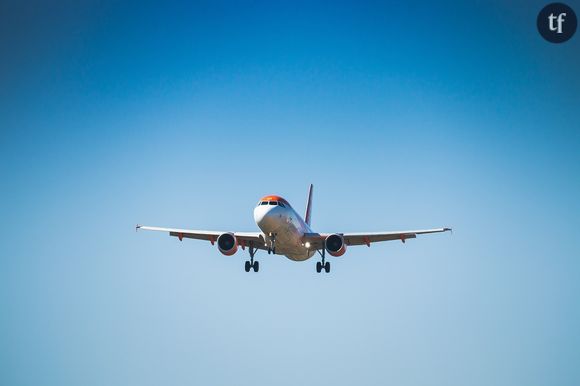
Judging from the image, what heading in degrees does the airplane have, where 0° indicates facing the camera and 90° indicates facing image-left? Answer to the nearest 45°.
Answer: approximately 0°
